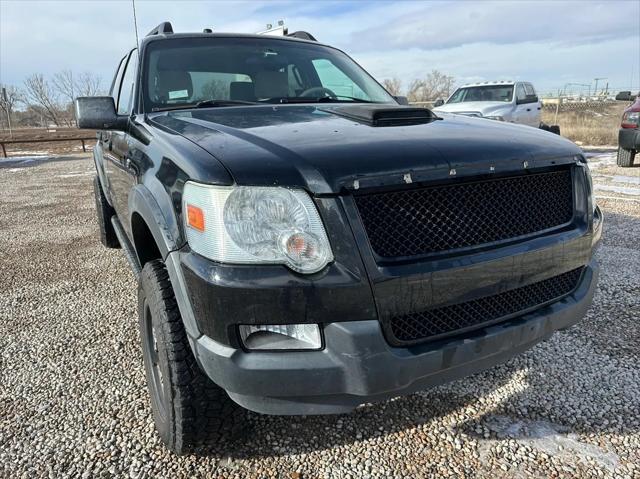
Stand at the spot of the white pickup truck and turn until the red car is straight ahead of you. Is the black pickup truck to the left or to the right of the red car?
right

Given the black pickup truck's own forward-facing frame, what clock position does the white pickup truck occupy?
The white pickup truck is roughly at 8 o'clock from the black pickup truck.

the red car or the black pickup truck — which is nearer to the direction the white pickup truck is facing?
the black pickup truck

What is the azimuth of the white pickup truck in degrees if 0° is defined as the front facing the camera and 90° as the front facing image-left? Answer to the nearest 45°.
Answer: approximately 45°

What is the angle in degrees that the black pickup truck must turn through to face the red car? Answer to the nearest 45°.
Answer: approximately 90° to its left

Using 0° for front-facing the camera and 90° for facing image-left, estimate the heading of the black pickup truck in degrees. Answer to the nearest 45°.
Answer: approximately 315°

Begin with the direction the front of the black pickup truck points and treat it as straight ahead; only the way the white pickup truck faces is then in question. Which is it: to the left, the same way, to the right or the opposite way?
to the right

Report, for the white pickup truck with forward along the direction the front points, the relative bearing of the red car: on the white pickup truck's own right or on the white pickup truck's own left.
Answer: on the white pickup truck's own left

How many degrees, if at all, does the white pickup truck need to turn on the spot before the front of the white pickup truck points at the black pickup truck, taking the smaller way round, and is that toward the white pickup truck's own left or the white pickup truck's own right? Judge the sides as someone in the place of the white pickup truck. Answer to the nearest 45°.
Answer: approximately 45° to the white pickup truck's own left
